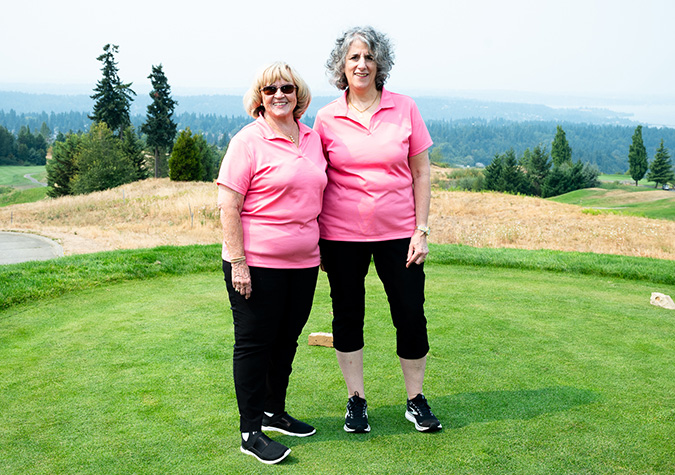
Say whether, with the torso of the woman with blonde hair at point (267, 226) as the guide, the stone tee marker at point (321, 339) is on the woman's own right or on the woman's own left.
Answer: on the woman's own left

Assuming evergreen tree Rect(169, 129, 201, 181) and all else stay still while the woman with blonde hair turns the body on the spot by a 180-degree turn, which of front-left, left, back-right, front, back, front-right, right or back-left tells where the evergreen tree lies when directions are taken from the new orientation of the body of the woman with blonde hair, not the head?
front-right

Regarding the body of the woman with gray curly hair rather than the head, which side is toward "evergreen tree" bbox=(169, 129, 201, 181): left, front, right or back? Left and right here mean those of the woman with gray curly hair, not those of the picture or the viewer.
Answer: back

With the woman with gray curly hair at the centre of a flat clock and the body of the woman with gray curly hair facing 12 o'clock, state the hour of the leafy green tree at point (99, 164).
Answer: The leafy green tree is roughly at 5 o'clock from the woman with gray curly hair.

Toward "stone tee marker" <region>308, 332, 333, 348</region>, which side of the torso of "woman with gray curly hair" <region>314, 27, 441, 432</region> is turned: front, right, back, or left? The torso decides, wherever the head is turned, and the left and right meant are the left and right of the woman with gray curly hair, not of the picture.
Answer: back

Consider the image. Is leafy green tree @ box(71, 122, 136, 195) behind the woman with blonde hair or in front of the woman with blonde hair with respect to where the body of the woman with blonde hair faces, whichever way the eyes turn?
behind

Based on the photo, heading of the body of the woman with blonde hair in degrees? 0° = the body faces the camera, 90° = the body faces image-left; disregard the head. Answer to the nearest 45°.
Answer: approximately 315°
